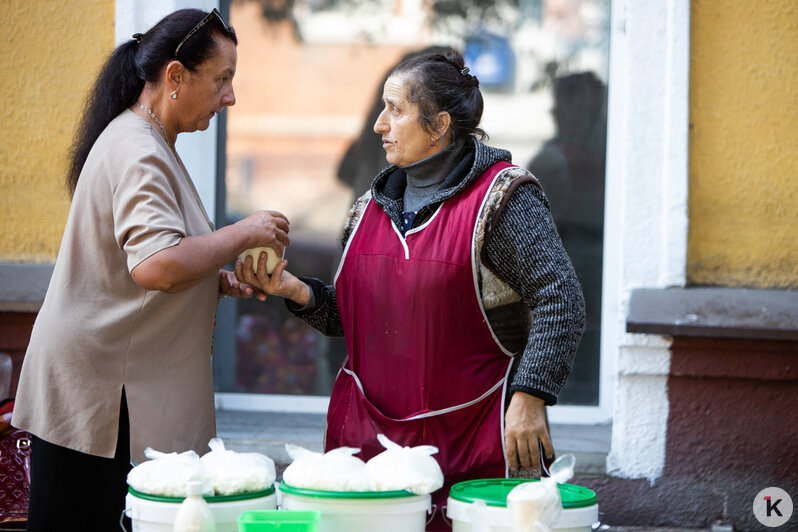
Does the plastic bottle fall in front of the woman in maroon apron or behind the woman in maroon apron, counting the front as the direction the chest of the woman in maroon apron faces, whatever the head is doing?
in front

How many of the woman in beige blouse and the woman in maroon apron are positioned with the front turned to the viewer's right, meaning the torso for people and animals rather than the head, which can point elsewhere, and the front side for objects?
1

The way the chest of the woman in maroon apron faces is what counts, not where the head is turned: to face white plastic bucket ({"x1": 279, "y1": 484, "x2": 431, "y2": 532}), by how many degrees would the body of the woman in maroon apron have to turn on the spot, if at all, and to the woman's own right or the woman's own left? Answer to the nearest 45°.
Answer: approximately 45° to the woman's own left

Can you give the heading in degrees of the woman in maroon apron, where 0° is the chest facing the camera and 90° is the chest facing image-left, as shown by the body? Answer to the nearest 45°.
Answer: approximately 45°

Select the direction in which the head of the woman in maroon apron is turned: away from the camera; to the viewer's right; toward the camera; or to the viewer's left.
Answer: to the viewer's left

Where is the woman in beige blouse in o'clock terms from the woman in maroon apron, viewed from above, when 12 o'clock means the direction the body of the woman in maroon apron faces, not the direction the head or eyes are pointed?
The woman in beige blouse is roughly at 1 o'clock from the woman in maroon apron.

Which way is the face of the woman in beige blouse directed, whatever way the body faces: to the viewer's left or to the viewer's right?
to the viewer's right

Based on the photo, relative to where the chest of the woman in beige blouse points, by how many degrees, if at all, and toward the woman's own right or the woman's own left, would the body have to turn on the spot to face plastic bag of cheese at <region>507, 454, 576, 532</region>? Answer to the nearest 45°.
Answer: approximately 45° to the woman's own right

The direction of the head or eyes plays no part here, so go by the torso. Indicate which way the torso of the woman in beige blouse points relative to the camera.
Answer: to the viewer's right

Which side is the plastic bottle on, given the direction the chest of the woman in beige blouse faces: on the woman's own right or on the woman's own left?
on the woman's own right
